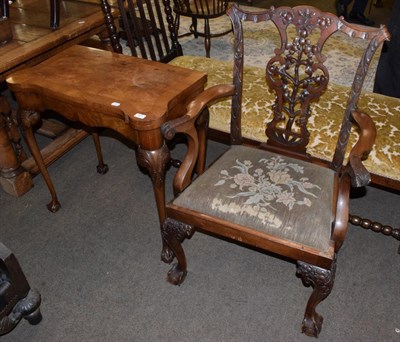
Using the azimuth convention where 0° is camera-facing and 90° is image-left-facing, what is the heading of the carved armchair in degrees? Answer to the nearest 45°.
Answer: approximately 45°

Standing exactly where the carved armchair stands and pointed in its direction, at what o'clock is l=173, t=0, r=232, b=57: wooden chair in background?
The wooden chair in background is roughly at 4 o'clock from the carved armchair.

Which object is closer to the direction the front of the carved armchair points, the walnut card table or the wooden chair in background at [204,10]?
the walnut card table

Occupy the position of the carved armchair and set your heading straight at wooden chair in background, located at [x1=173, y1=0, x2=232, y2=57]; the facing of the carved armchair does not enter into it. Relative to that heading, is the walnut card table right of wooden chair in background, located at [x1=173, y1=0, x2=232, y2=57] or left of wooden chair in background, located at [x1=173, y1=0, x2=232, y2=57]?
left

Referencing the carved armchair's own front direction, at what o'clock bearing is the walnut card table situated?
The walnut card table is roughly at 2 o'clock from the carved armchair.
